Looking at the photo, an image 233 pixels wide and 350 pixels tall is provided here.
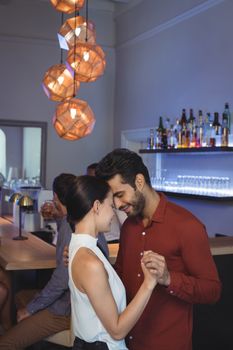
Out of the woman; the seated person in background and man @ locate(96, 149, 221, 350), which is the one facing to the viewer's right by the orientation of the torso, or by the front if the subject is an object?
the woman

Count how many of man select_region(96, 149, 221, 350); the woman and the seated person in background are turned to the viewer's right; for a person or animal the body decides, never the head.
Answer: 1

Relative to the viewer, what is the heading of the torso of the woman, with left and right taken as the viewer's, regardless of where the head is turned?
facing to the right of the viewer

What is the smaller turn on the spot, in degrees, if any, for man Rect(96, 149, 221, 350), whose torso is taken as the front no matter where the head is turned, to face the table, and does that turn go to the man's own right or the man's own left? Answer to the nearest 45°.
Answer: approximately 90° to the man's own right

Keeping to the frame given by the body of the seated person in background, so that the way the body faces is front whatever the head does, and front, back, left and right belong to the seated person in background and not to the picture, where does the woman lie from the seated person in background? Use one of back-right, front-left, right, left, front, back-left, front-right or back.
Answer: left

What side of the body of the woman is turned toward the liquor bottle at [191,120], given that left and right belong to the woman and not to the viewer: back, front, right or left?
left

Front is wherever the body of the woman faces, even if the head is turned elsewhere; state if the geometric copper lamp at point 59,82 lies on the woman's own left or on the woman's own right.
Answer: on the woman's own left

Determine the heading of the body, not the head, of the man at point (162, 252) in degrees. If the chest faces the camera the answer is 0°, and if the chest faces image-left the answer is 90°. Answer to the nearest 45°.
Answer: approximately 45°

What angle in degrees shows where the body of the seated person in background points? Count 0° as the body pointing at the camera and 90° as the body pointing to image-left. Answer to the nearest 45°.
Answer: approximately 90°

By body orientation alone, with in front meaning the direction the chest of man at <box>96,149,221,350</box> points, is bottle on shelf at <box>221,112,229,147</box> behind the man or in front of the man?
behind
